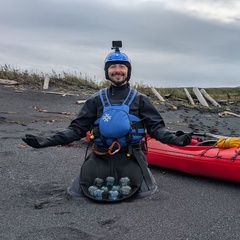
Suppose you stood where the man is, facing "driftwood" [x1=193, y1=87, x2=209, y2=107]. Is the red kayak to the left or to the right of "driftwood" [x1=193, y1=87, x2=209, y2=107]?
right

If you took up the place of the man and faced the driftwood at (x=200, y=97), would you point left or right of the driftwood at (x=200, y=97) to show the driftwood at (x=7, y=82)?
left

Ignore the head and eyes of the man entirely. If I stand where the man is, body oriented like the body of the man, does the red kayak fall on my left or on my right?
on my left

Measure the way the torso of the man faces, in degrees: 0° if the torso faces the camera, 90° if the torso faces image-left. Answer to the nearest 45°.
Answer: approximately 0°

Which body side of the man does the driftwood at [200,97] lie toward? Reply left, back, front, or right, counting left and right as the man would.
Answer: back
